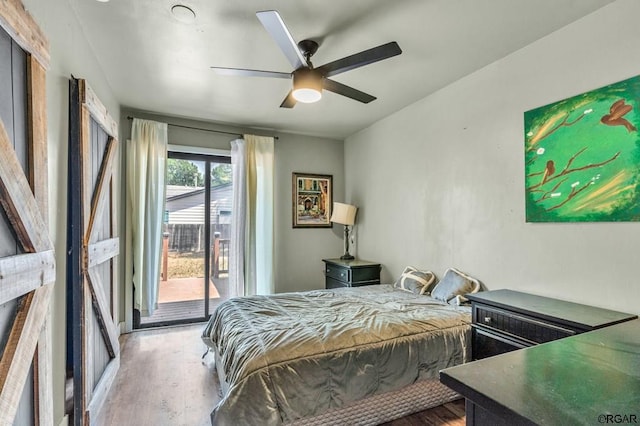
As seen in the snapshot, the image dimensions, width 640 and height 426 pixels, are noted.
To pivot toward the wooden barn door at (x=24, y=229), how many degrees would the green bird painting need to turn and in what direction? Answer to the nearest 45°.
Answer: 0° — it already faces it

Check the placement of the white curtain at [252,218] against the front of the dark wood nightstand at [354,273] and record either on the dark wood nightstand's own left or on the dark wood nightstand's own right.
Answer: on the dark wood nightstand's own right

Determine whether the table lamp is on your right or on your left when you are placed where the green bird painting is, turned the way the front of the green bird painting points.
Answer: on your right

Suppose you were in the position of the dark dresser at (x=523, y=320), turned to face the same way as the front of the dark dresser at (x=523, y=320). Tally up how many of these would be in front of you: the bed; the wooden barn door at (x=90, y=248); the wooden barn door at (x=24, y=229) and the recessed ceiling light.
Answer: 4

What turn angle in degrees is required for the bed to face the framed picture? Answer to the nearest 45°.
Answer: approximately 135° to its right

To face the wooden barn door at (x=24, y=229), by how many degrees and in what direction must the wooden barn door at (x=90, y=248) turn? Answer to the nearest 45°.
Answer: approximately 90° to its right

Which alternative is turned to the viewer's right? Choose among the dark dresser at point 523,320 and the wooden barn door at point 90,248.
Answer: the wooden barn door

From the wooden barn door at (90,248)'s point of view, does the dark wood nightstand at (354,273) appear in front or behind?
in front

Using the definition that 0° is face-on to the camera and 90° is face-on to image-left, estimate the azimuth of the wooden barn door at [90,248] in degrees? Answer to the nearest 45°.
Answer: approximately 270°

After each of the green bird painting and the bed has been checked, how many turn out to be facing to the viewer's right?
0

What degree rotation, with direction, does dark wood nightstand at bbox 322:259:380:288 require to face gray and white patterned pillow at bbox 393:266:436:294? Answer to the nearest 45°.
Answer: approximately 90° to its left

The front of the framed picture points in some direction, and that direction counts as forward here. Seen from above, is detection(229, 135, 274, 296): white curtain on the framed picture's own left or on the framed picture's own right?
on the framed picture's own right

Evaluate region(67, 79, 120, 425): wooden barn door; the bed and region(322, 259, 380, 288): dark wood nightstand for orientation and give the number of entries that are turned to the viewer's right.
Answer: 1
